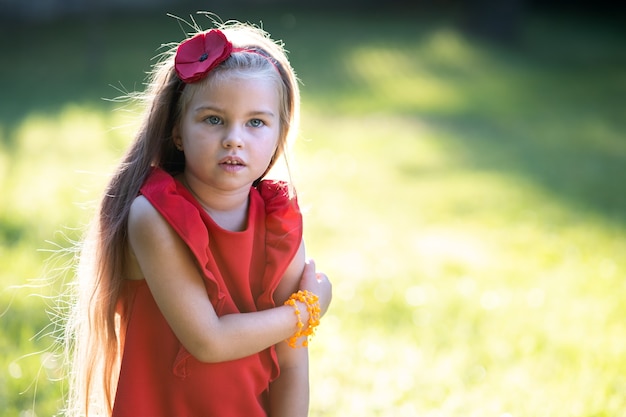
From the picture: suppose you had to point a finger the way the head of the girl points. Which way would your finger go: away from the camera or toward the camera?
toward the camera
